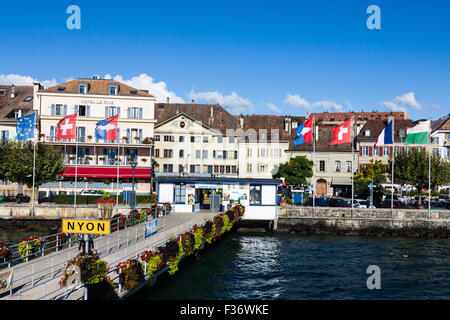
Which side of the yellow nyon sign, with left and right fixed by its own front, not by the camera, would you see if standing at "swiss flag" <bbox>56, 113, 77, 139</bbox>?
back

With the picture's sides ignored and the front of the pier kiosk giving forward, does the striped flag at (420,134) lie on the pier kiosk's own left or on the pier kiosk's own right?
on the pier kiosk's own left

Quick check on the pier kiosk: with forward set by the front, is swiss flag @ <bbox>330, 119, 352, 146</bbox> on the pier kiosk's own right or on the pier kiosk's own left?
on the pier kiosk's own left

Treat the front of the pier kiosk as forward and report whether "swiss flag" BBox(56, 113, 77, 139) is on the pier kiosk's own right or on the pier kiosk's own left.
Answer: on the pier kiosk's own right

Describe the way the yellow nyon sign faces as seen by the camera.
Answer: facing the viewer

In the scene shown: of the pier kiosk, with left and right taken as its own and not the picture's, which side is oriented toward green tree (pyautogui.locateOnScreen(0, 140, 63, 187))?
right

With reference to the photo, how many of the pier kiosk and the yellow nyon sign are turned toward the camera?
2

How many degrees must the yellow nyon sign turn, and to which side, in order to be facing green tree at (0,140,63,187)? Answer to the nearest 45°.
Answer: approximately 180°

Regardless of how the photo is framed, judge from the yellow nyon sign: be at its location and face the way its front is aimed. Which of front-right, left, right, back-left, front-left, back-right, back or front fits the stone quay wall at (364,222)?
back-left

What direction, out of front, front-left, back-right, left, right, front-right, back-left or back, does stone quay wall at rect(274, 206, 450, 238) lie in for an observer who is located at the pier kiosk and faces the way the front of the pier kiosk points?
left

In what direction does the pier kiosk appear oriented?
toward the camera

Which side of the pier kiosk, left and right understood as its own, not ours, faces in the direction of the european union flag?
right

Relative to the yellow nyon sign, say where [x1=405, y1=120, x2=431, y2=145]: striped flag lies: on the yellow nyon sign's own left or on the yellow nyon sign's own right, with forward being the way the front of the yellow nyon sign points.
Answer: on the yellow nyon sign's own left

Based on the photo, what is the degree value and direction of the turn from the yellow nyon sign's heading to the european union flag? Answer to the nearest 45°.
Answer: approximately 180°
